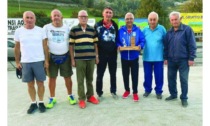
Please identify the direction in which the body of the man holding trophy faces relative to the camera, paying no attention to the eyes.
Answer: toward the camera

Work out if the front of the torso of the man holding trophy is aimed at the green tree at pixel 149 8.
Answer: no
